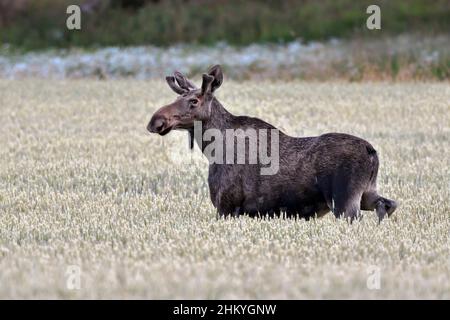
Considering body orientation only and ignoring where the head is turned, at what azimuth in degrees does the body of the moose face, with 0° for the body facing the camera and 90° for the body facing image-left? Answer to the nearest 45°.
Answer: approximately 90°
